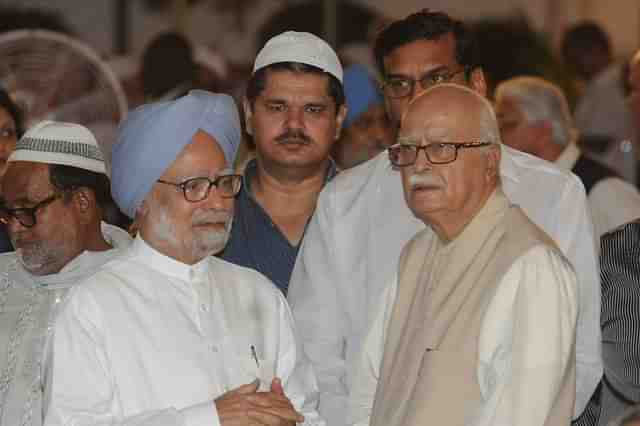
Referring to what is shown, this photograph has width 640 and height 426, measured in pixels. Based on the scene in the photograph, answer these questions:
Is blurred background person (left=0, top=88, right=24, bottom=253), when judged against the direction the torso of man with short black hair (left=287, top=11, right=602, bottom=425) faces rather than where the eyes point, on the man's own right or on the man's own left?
on the man's own right

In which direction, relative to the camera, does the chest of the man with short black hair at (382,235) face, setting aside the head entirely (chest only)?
toward the camera

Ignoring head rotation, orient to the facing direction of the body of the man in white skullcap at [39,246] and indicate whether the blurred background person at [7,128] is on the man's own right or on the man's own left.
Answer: on the man's own right

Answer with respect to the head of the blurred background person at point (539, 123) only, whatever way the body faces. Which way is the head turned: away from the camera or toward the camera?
toward the camera

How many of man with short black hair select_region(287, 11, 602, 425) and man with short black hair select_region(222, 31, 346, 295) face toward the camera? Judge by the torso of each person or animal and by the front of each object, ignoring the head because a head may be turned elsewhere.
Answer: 2

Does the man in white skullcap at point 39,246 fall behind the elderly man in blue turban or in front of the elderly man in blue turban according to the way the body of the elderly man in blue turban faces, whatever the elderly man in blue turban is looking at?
behind

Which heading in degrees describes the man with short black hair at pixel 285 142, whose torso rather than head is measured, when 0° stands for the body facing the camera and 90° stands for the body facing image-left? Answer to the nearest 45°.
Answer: approximately 0°

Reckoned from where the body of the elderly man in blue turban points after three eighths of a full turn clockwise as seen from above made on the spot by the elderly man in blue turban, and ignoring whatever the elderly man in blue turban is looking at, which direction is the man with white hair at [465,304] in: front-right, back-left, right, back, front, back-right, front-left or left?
back

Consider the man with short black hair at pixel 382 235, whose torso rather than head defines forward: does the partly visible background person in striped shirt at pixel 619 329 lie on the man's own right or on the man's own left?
on the man's own left

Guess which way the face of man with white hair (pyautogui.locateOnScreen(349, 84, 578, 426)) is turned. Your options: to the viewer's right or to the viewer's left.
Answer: to the viewer's left

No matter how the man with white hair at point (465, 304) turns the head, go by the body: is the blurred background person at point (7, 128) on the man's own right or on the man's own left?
on the man's own right

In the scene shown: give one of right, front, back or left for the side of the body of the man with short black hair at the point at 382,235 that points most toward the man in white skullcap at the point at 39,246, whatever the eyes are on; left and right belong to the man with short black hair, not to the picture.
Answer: right

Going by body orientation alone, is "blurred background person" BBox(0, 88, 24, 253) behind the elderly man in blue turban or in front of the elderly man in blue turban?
behind

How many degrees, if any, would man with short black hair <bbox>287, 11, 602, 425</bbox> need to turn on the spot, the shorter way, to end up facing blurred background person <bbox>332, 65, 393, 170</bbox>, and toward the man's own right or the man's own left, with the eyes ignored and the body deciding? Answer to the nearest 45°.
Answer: approximately 180°
